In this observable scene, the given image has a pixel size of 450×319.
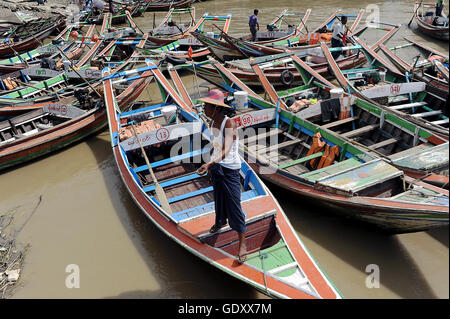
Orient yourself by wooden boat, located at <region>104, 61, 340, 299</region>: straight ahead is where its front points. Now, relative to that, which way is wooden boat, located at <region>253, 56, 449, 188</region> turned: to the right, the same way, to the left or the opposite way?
the same way

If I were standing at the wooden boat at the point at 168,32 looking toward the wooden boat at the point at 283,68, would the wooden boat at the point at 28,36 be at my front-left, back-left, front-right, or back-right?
back-right

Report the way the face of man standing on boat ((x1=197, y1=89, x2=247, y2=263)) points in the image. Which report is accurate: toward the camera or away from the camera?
toward the camera

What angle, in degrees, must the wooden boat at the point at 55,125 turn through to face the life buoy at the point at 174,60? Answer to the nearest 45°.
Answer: approximately 135° to its left

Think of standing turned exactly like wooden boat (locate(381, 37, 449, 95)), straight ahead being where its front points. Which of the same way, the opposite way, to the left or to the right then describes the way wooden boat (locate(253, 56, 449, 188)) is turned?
the same way

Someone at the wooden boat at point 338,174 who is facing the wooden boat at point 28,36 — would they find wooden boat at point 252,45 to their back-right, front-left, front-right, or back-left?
front-right

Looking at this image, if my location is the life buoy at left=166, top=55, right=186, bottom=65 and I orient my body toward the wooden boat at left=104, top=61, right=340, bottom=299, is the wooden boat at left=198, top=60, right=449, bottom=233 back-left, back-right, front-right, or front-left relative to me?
front-left

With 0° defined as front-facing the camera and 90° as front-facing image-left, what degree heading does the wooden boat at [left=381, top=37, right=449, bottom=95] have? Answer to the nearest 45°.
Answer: approximately 315°

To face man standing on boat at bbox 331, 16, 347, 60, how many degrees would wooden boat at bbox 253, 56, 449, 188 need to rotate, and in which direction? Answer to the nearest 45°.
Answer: approximately 135° to its left

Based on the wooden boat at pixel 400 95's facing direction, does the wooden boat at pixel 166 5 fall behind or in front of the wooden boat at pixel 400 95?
behind
